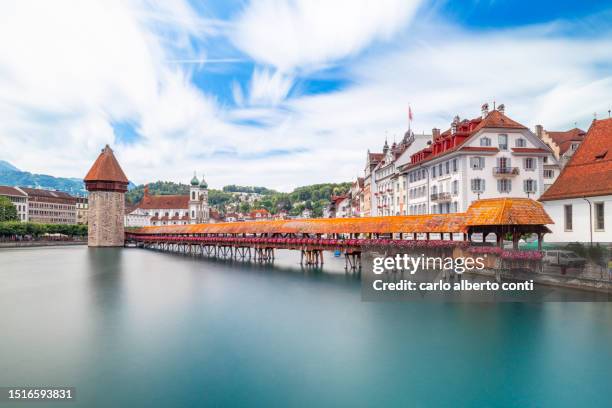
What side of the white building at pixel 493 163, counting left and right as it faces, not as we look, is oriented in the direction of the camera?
front

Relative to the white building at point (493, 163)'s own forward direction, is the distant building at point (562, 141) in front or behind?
behind

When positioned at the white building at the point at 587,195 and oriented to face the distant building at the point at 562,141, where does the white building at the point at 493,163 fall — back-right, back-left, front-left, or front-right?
front-left

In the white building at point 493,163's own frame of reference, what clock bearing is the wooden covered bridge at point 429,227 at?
The wooden covered bridge is roughly at 1 o'clock from the white building.

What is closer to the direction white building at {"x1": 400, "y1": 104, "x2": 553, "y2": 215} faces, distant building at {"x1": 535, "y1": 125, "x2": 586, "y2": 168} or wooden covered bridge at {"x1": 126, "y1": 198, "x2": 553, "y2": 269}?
the wooden covered bridge
